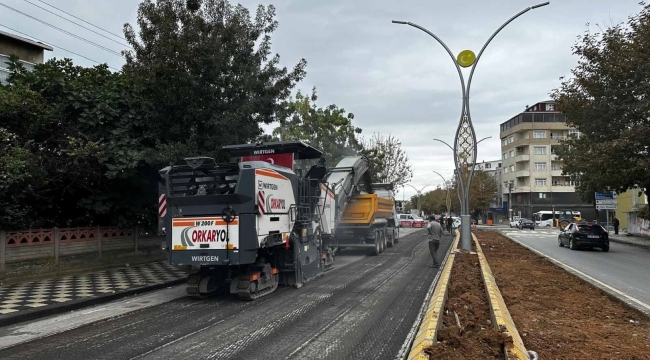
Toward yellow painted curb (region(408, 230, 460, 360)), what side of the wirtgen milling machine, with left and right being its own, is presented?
right

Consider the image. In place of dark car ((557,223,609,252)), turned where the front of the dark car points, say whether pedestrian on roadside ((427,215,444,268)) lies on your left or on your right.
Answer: on your left

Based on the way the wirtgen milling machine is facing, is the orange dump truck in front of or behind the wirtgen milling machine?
in front

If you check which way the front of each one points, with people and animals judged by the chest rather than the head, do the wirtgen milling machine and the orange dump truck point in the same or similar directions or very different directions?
same or similar directions

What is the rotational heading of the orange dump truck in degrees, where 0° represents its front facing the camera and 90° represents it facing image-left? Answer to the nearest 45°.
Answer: approximately 225°

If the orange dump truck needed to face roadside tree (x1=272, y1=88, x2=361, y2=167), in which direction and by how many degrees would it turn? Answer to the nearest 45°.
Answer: approximately 45° to its left

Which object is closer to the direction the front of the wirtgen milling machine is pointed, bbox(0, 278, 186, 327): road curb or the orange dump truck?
the orange dump truck

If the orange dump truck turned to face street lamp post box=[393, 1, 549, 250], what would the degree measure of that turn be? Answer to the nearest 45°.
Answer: approximately 90° to its right

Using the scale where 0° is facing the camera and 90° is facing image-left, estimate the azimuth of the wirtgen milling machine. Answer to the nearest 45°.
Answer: approximately 225°

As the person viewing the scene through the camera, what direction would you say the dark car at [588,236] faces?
facing away from the viewer and to the left of the viewer

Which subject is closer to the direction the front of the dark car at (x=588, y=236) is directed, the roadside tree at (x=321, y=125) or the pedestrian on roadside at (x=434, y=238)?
the roadside tree

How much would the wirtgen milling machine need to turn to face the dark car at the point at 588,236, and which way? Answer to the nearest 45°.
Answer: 0° — it already faces it

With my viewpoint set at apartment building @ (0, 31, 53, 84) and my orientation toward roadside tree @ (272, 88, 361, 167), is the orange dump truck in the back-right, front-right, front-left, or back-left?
front-right
